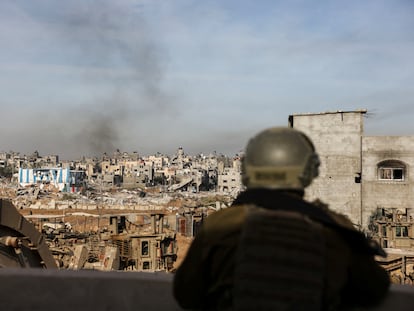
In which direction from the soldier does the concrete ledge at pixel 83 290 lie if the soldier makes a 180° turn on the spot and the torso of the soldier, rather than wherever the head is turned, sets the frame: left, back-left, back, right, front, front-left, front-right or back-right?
back-right

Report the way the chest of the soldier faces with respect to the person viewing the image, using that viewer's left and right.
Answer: facing away from the viewer

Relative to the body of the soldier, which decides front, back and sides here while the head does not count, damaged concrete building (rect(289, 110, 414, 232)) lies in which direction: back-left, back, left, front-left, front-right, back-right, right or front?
front
